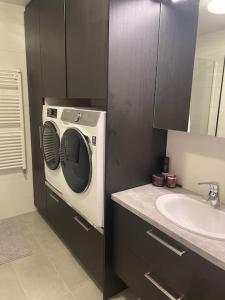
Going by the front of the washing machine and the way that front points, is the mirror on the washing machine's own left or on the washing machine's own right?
on the washing machine's own left

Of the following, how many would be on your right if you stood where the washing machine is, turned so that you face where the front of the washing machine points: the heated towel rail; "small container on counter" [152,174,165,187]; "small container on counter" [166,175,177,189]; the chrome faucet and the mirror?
1

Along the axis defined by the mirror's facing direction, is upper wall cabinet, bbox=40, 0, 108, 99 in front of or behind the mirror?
in front

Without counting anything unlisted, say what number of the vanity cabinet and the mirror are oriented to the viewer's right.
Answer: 0

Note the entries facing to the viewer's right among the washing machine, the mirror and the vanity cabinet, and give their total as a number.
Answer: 0

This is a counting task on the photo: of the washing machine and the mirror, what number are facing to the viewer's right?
0

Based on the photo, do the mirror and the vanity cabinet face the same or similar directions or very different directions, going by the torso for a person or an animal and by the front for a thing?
same or similar directions

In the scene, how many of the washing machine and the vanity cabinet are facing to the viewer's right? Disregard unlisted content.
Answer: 0

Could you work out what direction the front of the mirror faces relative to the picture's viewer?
facing the viewer and to the left of the viewer

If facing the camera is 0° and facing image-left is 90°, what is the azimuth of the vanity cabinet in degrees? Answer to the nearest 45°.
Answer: approximately 45°

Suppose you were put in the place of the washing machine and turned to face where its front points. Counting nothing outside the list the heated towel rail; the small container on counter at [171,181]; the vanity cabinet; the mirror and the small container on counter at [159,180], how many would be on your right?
1

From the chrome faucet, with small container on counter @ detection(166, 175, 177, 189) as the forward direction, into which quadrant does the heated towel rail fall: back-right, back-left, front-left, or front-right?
front-left

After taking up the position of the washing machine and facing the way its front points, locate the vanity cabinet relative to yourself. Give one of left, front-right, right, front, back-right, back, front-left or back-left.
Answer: left
